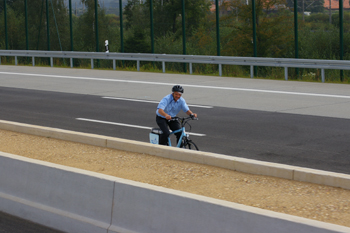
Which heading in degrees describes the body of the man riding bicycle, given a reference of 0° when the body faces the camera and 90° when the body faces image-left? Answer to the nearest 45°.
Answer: approximately 315°

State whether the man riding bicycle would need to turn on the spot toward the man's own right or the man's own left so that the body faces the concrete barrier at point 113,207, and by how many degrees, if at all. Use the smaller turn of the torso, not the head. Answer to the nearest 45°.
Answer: approximately 45° to the man's own right

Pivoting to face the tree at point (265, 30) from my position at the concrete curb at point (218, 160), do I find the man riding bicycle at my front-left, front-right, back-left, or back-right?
front-left

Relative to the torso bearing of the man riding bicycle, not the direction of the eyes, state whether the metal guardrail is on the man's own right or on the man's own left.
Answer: on the man's own left

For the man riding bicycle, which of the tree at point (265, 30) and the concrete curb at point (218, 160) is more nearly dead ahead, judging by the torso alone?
the concrete curb

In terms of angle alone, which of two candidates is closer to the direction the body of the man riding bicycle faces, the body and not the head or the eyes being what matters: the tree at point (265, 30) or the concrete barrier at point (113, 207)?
the concrete barrier

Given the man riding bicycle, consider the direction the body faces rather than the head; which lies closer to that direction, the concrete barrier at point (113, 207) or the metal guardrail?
the concrete barrier

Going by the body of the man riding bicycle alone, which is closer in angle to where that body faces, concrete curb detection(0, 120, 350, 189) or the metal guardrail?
the concrete curb

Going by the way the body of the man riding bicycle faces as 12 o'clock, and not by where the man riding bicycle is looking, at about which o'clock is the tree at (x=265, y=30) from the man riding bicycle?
The tree is roughly at 8 o'clock from the man riding bicycle.
